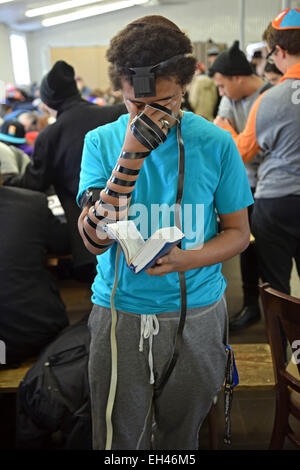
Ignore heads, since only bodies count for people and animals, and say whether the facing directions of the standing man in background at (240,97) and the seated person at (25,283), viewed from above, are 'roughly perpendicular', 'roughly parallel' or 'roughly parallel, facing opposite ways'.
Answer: roughly perpendicular

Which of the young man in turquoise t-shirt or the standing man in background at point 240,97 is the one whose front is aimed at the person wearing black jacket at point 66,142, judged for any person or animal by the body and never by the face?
the standing man in background

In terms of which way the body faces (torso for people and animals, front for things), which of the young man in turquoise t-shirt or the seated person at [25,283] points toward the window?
the seated person

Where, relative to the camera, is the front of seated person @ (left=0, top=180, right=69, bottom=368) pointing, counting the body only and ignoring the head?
away from the camera

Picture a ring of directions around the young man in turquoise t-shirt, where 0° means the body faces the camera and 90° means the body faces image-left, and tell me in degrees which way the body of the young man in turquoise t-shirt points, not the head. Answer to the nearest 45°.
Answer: approximately 0°

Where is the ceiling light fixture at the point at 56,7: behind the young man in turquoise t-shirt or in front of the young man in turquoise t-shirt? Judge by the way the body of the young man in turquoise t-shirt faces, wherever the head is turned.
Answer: behind

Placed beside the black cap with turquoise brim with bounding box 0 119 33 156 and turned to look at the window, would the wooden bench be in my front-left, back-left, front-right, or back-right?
back-right

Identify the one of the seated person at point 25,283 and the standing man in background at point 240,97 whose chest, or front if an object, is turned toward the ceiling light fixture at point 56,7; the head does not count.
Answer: the seated person
